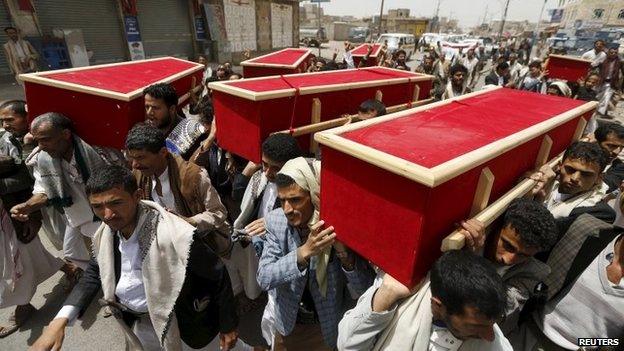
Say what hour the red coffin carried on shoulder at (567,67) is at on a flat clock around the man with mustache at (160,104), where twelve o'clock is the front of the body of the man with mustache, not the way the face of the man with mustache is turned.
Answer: The red coffin carried on shoulder is roughly at 7 o'clock from the man with mustache.

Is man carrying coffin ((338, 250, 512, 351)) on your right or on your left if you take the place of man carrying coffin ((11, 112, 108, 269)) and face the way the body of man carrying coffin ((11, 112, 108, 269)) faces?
on your left

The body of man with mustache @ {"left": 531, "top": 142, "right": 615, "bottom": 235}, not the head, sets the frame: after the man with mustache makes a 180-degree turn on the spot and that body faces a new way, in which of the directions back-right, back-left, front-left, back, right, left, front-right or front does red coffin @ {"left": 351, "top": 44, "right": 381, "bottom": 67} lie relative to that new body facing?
left

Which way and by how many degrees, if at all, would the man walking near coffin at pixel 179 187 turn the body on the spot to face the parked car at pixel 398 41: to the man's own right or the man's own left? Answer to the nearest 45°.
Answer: approximately 180°

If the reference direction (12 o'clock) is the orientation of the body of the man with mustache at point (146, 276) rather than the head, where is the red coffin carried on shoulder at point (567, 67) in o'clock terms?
The red coffin carried on shoulder is roughly at 7 o'clock from the man with mustache.

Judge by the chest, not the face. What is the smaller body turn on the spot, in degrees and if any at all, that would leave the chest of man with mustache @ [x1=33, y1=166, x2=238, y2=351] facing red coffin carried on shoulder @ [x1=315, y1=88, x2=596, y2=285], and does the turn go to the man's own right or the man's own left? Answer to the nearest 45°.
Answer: approximately 90° to the man's own left

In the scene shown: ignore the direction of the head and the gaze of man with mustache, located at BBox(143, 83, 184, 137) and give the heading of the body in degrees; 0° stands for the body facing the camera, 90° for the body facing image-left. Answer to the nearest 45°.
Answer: approximately 45°

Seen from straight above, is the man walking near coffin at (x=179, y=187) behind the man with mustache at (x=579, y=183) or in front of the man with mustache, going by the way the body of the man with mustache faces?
in front

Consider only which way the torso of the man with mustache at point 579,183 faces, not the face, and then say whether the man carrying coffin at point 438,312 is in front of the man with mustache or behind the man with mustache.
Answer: in front

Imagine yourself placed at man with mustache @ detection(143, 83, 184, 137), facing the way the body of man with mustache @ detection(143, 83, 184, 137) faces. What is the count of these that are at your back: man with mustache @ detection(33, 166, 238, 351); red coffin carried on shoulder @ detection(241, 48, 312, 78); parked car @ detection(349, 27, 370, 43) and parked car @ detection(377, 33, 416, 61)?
3
